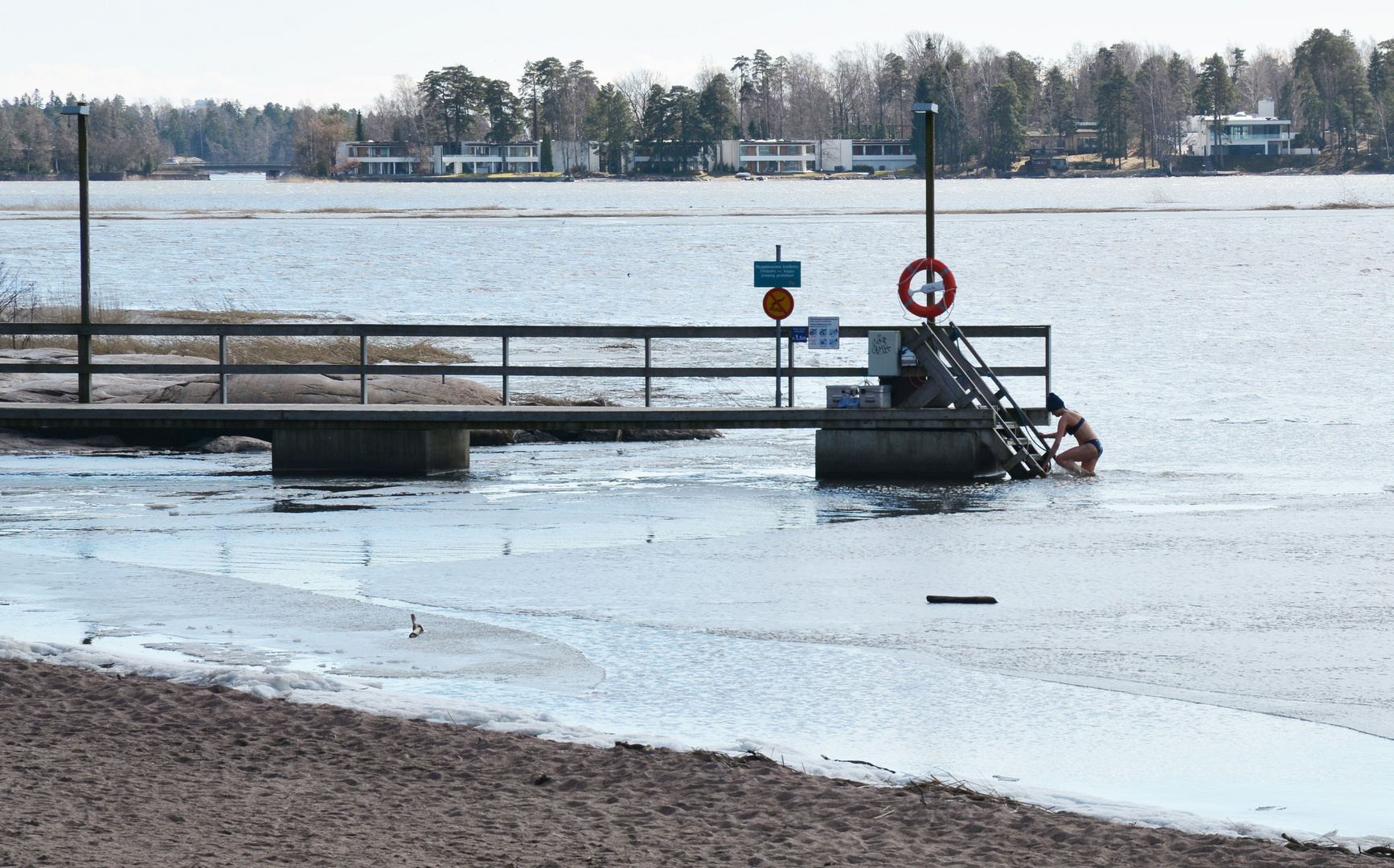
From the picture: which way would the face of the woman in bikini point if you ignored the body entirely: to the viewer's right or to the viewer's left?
to the viewer's left

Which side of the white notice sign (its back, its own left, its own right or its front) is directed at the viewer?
front

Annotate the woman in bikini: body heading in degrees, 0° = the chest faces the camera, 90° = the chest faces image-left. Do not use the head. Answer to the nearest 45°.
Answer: approximately 90°

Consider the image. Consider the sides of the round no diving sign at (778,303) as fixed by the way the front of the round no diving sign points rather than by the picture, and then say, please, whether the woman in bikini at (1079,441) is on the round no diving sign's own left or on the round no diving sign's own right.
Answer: on the round no diving sign's own left

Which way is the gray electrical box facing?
toward the camera

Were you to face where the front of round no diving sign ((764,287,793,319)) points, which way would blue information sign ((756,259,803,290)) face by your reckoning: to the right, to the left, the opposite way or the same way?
the same way

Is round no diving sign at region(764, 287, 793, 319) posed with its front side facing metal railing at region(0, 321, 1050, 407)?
no

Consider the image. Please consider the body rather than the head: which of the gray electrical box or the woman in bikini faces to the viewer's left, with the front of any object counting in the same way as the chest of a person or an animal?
the woman in bikini

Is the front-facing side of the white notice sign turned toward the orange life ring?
no

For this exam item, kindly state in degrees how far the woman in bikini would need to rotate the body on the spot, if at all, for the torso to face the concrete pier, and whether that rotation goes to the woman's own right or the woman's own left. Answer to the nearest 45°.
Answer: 0° — they already face it

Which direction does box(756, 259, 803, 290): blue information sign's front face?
toward the camera

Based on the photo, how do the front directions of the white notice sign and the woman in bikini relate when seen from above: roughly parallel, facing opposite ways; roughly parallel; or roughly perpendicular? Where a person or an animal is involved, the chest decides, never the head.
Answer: roughly perpendicular
